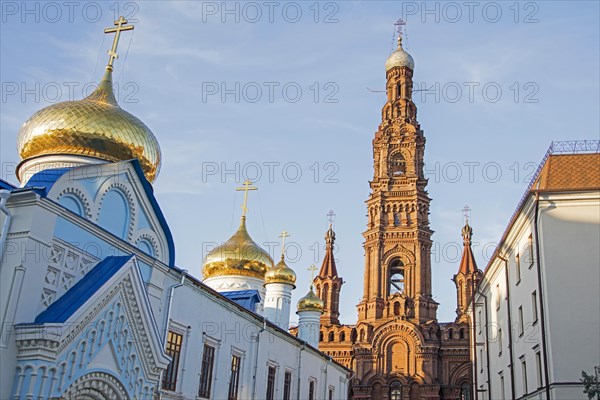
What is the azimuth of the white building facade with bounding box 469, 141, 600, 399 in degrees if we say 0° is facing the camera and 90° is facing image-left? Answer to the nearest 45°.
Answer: approximately 90°

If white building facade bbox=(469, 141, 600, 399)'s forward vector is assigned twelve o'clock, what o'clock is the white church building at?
The white church building is roughly at 11 o'clock from the white building facade.

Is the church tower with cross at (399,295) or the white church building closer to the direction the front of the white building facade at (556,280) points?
the white church building
